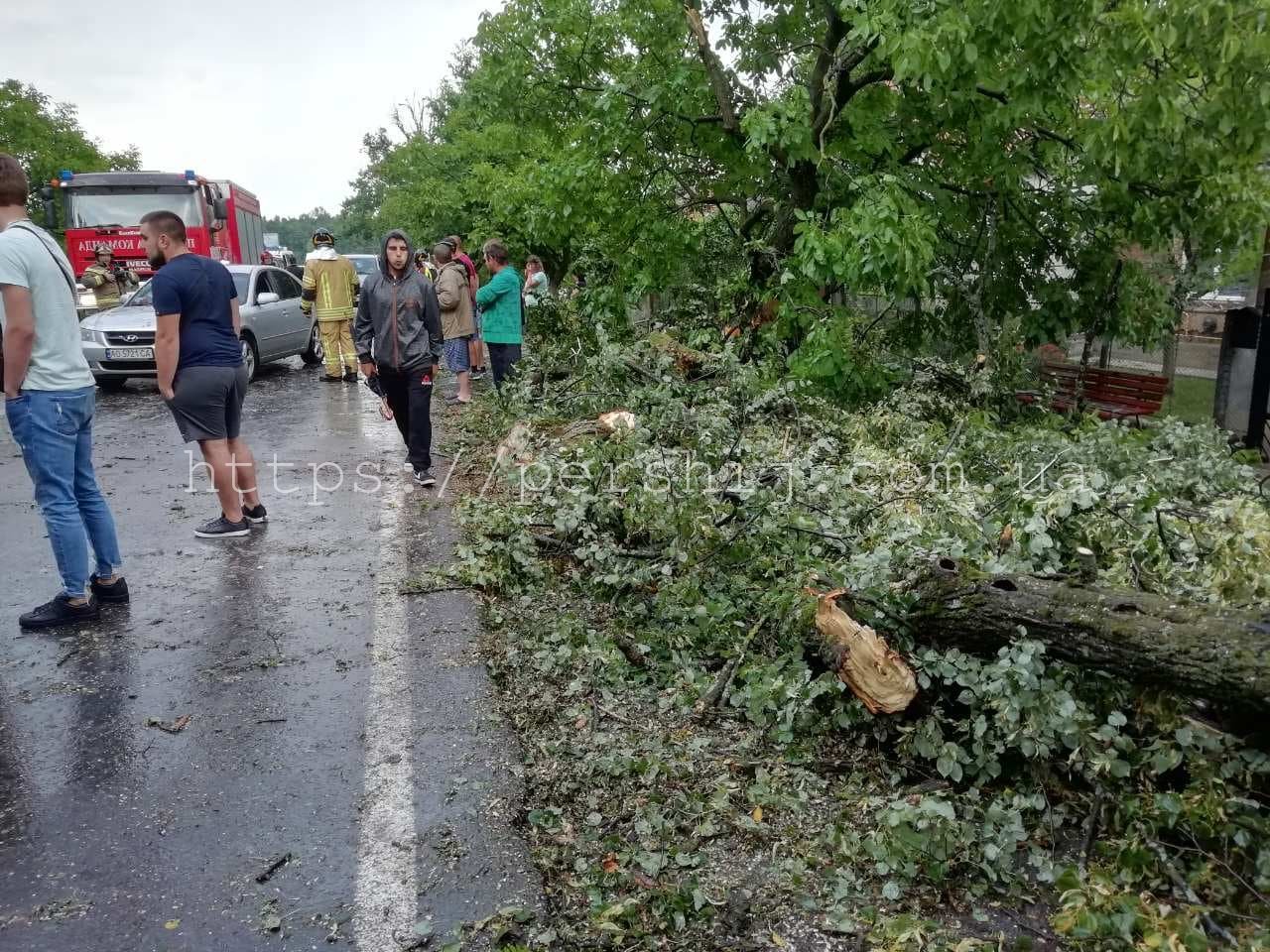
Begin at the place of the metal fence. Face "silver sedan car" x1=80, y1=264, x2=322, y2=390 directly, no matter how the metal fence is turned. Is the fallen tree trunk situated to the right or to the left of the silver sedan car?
left

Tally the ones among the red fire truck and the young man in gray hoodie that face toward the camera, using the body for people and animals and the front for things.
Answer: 2

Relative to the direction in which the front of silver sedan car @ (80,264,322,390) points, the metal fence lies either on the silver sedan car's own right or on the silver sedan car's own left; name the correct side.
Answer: on the silver sedan car's own left

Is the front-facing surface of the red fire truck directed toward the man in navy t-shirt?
yes

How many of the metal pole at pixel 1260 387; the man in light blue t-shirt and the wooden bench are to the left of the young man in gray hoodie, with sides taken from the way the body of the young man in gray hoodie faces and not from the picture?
2

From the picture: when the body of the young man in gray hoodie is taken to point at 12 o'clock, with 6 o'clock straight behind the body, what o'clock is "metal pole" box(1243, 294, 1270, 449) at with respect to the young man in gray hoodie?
The metal pole is roughly at 9 o'clock from the young man in gray hoodie.

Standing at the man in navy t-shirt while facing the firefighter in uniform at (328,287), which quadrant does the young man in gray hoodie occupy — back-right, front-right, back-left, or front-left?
front-right

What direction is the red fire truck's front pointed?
toward the camera

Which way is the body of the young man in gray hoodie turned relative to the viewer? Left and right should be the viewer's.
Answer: facing the viewer

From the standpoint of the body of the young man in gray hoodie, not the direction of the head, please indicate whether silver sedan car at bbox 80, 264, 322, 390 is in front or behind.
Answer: behind

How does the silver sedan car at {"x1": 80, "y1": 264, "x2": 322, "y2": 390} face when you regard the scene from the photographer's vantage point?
facing the viewer and to the left of the viewer

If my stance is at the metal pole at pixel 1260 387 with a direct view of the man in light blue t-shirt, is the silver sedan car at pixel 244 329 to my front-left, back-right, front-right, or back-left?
front-right
